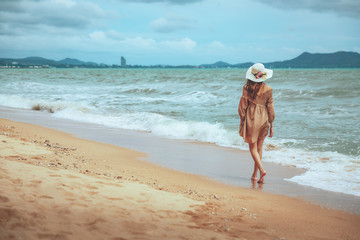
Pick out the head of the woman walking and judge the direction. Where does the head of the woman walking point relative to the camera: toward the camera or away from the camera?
away from the camera

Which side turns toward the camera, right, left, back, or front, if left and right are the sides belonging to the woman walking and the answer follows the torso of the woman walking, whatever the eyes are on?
back
